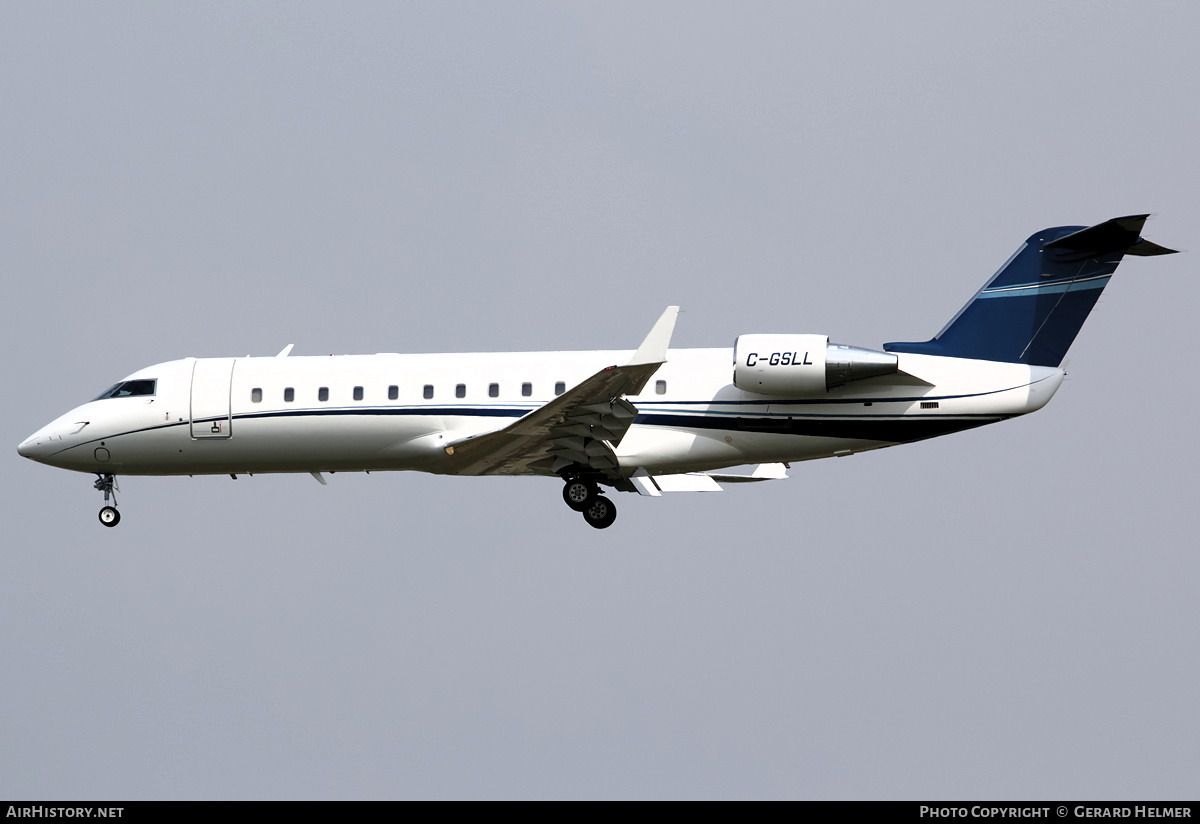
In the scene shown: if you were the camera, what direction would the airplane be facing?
facing to the left of the viewer
